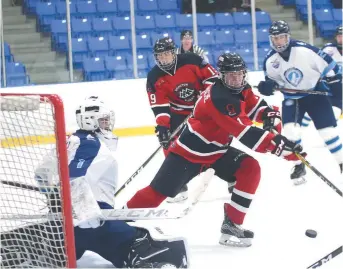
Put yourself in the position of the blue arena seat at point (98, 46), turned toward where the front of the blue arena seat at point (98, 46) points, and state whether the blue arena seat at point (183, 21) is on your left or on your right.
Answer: on your left

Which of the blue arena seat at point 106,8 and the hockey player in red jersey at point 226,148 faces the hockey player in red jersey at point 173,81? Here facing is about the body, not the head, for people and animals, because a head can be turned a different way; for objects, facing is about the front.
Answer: the blue arena seat

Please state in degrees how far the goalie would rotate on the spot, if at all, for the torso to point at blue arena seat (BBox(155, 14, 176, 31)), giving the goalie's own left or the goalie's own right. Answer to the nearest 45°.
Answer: approximately 90° to the goalie's own left

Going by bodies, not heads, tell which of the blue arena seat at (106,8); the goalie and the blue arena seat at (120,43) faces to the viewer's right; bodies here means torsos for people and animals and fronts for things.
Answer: the goalie

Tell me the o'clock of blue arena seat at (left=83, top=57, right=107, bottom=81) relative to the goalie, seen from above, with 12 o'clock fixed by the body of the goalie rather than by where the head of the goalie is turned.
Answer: The blue arena seat is roughly at 9 o'clock from the goalie.

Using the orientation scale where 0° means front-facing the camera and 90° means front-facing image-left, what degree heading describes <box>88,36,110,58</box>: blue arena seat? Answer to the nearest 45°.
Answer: approximately 315°

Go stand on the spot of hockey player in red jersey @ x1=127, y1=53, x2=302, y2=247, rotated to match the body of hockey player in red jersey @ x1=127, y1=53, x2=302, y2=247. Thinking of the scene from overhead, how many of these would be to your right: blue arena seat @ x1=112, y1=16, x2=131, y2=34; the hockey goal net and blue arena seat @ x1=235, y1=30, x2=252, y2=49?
1

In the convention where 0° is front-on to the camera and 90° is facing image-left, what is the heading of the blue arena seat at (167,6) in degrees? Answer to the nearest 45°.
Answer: approximately 315°

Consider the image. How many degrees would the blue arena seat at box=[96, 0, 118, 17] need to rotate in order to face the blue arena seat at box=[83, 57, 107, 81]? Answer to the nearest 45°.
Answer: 0° — it already faces it

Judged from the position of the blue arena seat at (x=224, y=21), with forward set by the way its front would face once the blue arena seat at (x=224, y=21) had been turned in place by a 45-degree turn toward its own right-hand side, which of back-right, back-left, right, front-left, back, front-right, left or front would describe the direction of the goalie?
front

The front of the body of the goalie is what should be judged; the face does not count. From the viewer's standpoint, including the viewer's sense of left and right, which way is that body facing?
facing to the right of the viewer

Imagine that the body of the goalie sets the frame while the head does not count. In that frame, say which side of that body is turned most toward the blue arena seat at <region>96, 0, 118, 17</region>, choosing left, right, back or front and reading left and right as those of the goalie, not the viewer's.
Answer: left
